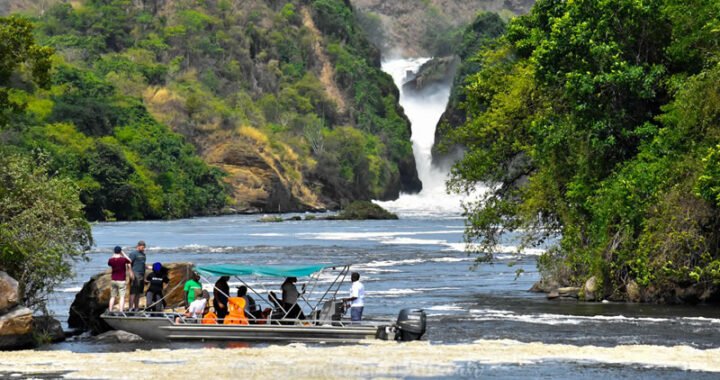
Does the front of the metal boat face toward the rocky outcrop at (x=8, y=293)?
yes

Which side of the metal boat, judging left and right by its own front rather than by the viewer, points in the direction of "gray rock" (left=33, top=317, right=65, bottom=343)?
front

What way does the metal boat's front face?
to the viewer's left
